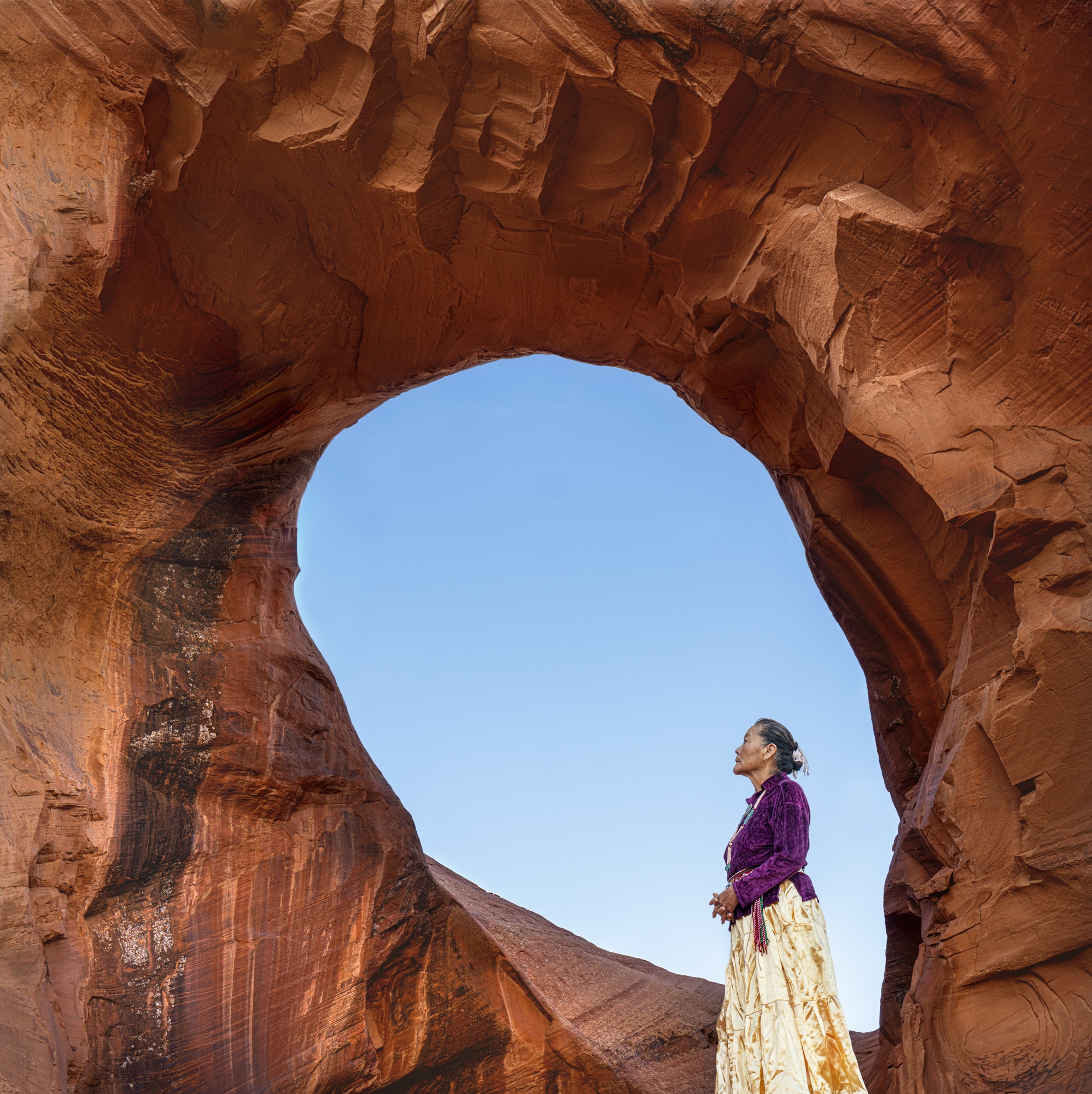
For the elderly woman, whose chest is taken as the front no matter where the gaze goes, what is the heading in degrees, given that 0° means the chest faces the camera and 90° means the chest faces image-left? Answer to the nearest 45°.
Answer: approximately 90°

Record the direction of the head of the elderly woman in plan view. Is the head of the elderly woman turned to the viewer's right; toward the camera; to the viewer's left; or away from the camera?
to the viewer's left
